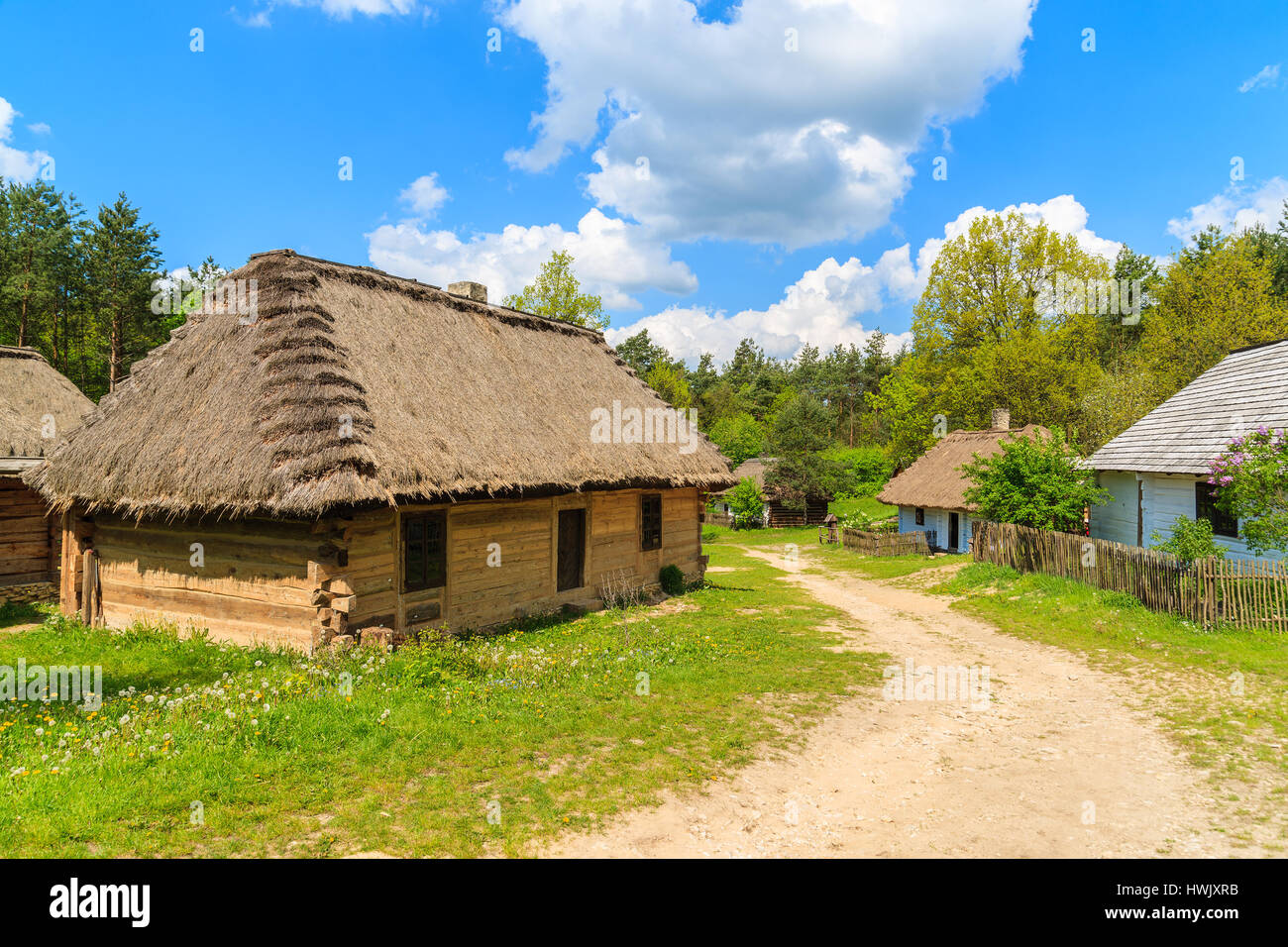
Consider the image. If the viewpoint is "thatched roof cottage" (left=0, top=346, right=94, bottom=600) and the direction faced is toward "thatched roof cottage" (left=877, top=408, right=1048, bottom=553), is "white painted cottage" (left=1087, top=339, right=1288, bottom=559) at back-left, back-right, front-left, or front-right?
front-right

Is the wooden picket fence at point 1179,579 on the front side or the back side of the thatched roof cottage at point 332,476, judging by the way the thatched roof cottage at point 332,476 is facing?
on the front side

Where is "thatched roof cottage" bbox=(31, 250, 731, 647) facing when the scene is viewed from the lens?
facing the viewer and to the right of the viewer

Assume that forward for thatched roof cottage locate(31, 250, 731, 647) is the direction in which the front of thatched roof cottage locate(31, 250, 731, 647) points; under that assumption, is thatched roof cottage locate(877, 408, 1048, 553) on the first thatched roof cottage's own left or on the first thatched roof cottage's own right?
on the first thatched roof cottage's own left

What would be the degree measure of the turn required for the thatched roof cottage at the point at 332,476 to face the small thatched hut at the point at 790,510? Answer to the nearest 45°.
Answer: approximately 90° to its left

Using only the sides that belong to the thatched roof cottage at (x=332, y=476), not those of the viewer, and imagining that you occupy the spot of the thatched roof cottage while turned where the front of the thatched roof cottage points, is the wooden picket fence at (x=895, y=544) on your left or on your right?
on your left

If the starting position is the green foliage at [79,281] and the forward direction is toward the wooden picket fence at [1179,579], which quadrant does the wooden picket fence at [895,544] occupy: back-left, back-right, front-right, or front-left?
front-left

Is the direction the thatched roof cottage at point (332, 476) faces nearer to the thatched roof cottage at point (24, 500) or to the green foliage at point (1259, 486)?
the green foliage

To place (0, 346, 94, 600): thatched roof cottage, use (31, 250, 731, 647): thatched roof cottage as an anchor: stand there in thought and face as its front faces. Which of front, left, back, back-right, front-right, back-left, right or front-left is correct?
back
